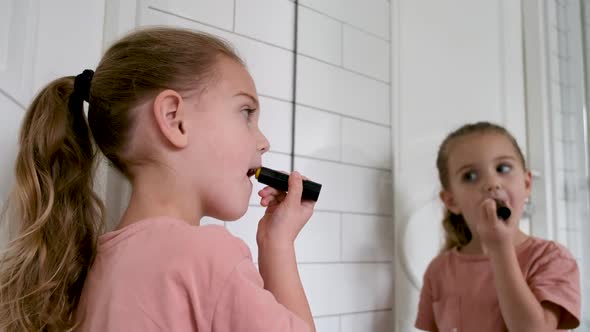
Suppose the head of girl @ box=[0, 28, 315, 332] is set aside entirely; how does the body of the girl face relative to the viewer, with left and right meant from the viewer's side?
facing away from the viewer and to the right of the viewer
